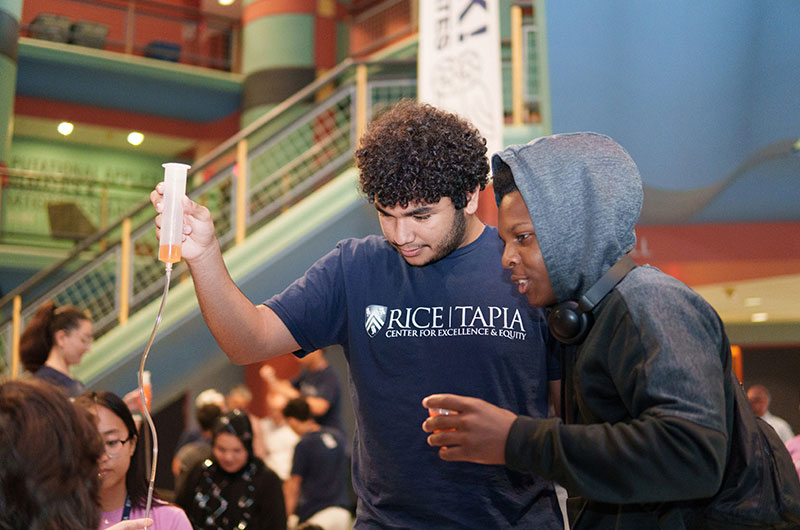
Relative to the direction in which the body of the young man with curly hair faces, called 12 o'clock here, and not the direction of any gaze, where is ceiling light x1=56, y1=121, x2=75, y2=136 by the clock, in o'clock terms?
The ceiling light is roughly at 5 o'clock from the young man with curly hair.

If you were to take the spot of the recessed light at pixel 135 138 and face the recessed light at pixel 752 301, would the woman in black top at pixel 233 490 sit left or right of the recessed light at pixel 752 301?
right

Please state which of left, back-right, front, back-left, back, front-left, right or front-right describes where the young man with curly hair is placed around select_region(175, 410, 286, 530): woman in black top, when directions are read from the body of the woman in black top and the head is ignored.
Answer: front

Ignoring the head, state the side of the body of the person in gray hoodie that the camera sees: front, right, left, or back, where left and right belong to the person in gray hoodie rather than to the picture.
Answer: left

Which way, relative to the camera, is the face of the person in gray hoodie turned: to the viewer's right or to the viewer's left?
to the viewer's left

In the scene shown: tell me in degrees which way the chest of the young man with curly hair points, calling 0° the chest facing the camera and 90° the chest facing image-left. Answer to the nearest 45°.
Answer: approximately 0°

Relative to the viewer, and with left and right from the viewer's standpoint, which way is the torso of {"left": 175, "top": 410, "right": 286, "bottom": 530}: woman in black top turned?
facing the viewer

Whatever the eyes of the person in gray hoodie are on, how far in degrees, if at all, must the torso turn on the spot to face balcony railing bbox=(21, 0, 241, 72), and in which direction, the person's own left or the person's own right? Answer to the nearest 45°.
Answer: approximately 45° to the person's own right

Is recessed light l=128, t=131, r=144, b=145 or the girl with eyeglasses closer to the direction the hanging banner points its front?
the girl with eyeglasses

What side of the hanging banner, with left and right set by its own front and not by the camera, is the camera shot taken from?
front

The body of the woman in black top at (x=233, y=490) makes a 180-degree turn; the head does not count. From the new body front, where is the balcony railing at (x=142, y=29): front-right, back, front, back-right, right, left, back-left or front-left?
front

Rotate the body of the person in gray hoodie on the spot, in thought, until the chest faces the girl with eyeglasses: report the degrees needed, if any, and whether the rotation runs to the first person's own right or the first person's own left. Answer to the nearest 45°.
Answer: approximately 45° to the first person's own right

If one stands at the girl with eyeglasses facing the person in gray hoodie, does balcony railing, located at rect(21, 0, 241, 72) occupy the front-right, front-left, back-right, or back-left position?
back-left

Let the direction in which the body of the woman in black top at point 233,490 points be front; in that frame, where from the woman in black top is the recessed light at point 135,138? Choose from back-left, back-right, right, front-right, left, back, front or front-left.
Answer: back
